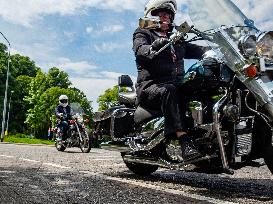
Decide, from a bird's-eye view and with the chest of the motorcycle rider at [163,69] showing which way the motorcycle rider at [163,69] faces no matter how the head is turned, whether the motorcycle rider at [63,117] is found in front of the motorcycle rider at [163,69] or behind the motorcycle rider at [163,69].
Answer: behind

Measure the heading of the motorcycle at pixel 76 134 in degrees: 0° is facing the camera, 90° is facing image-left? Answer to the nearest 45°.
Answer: approximately 315°

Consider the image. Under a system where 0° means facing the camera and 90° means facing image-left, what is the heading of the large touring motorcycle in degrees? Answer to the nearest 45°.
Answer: approximately 315°

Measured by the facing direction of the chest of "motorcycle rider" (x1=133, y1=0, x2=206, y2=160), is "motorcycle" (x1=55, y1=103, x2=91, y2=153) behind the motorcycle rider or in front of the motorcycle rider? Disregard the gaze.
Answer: behind

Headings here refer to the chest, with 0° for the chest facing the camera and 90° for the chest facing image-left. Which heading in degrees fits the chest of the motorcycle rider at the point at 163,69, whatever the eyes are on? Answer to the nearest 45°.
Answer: approximately 315°
